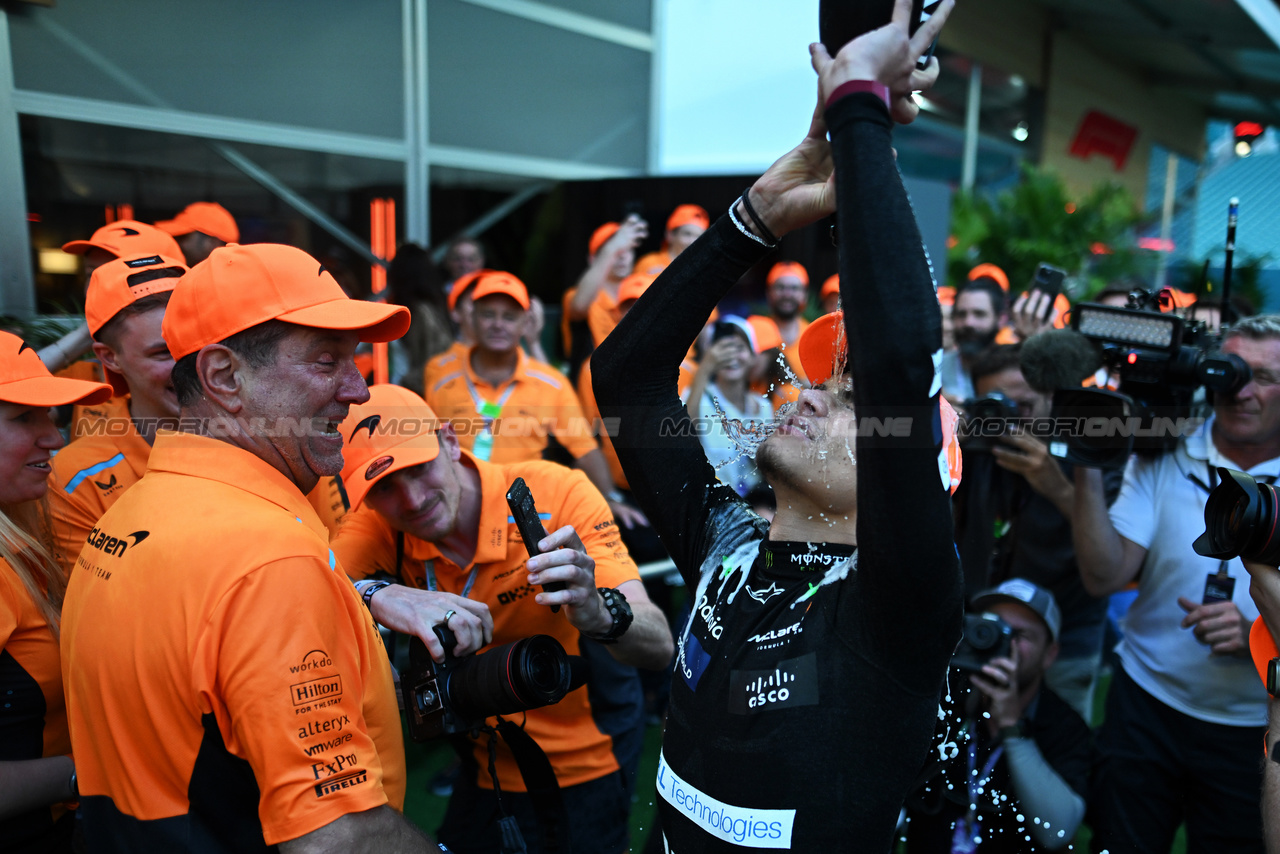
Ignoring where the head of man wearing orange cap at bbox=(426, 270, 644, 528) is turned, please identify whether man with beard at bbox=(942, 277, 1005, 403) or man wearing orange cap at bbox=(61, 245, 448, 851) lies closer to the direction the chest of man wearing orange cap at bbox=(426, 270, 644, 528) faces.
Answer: the man wearing orange cap

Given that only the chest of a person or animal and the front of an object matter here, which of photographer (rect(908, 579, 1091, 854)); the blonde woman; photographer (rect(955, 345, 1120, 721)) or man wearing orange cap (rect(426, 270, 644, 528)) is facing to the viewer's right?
the blonde woman

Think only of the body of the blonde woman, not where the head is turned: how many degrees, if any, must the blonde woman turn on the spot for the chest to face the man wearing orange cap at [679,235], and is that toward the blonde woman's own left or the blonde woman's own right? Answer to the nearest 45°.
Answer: approximately 45° to the blonde woman's own left

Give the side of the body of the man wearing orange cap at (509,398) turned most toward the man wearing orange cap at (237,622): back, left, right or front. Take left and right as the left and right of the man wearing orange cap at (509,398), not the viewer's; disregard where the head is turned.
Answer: front

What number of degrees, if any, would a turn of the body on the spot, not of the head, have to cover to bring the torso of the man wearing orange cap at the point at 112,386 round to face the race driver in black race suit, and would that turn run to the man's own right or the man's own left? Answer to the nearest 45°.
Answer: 0° — they already face them

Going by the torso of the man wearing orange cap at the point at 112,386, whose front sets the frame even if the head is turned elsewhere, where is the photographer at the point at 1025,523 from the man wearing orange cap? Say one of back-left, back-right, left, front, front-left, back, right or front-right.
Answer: front-left

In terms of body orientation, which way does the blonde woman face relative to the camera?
to the viewer's right

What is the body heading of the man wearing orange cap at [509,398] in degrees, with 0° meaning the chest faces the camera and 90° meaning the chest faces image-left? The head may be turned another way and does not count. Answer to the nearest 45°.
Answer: approximately 0°

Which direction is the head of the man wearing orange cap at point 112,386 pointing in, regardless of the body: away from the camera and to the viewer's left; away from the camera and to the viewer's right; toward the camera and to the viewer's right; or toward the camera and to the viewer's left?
toward the camera and to the viewer's right

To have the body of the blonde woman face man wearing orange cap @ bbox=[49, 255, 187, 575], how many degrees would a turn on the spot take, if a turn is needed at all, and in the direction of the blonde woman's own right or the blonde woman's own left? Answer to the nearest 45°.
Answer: approximately 90° to the blonde woman's own left

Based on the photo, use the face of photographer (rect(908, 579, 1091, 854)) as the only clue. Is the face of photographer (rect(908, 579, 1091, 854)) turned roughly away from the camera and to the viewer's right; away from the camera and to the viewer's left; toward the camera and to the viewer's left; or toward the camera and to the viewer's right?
toward the camera and to the viewer's left

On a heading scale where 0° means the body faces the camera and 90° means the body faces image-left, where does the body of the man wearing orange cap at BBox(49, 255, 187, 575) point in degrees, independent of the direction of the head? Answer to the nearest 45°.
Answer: approximately 315°

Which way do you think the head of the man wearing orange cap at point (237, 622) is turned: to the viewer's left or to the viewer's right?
to the viewer's right

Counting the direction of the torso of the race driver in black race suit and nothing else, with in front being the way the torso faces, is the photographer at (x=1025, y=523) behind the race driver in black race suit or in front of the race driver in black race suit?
behind

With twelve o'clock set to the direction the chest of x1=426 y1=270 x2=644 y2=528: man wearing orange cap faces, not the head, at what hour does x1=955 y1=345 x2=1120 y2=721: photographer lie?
The photographer is roughly at 10 o'clock from the man wearing orange cap.

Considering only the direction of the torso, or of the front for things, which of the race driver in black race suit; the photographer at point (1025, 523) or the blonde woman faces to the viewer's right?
the blonde woman
